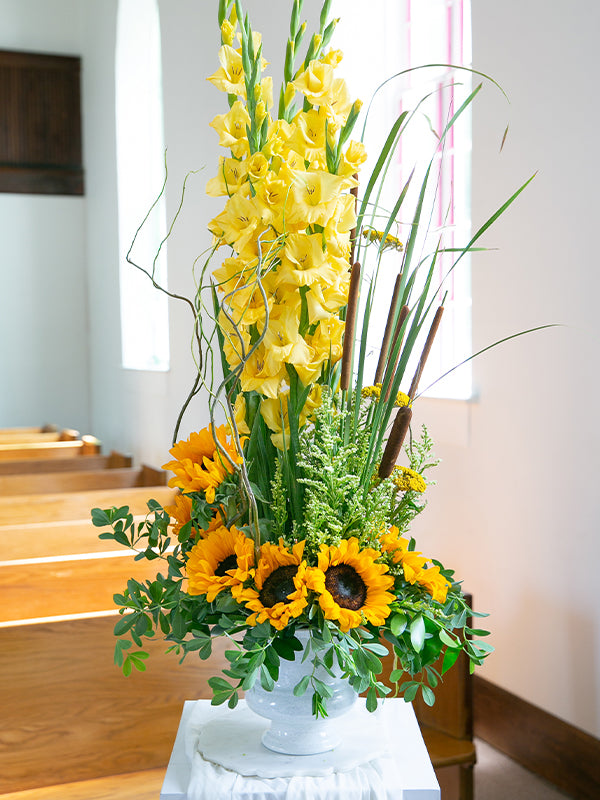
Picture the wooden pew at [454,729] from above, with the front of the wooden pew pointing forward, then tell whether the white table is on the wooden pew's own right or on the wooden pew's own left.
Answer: on the wooden pew's own right

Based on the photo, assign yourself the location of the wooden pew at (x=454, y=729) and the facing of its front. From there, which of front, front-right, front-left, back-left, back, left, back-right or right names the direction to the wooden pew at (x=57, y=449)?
back

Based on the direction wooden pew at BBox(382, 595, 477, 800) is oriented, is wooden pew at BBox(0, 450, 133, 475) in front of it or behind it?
behind

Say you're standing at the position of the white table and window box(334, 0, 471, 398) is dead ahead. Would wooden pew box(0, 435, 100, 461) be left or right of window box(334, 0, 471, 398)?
left

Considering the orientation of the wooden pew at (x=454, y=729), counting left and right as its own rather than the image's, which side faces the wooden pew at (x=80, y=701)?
right

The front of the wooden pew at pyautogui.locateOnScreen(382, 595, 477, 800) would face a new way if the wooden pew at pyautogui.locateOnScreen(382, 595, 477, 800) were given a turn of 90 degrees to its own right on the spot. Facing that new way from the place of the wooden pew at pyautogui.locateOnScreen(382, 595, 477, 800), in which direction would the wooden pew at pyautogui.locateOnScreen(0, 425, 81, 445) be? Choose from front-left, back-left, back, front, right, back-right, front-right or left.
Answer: right

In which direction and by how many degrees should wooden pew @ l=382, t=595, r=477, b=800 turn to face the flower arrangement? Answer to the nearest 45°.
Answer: approximately 45° to its right

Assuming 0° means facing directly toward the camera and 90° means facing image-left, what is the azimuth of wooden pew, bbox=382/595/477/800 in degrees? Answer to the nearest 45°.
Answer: approximately 315°

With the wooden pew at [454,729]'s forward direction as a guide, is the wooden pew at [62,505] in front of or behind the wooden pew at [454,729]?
behind
